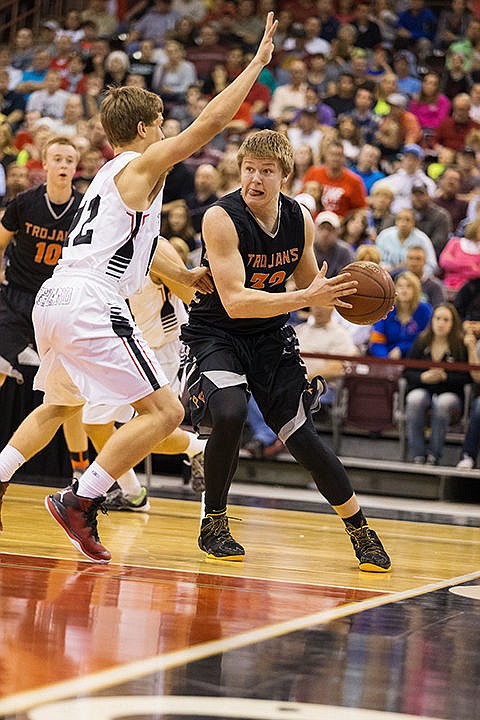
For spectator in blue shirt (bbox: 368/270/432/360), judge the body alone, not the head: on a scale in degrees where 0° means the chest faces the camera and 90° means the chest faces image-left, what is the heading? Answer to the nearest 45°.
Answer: approximately 45°

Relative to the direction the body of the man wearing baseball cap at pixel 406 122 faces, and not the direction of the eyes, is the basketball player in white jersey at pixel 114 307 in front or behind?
in front

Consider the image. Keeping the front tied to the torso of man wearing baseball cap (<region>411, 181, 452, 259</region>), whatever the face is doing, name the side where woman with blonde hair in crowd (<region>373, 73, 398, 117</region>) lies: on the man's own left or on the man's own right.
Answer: on the man's own right

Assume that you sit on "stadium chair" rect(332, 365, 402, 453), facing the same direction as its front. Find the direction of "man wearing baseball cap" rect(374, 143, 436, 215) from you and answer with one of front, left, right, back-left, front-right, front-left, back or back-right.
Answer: back

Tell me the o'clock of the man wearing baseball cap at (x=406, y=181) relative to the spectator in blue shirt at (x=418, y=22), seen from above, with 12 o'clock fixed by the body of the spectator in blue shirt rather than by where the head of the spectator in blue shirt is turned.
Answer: The man wearing baseball cap is roughly at 12 o'clock from the spectator in blue shirt.

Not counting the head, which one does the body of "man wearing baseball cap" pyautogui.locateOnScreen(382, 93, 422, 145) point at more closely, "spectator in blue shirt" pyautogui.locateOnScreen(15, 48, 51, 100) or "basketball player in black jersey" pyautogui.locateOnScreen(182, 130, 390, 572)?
the basketball player in black jersey

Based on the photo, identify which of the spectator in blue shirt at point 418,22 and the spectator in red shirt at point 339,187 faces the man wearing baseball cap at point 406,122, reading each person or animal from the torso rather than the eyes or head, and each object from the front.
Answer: the spectator in blue shirt
